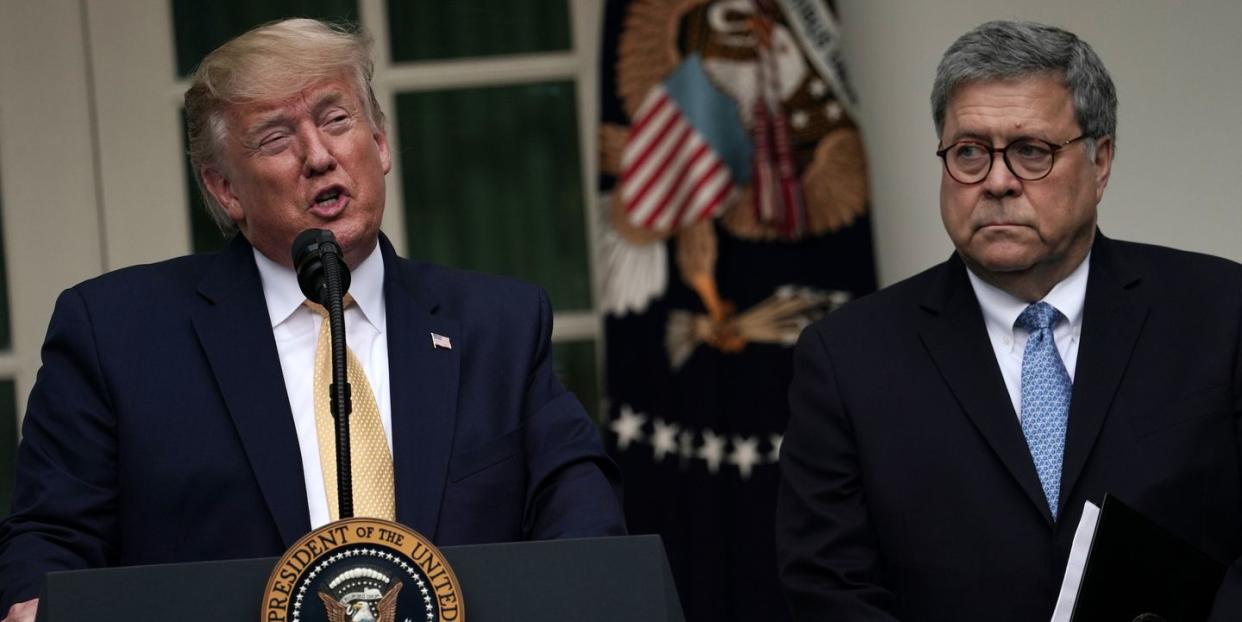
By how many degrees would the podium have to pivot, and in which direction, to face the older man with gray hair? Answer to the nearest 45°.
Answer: approximately 135° to its left

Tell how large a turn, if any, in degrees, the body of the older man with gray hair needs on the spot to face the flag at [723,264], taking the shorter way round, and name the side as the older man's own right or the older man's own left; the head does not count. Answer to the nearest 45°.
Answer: approximately 135° to the older man's own right

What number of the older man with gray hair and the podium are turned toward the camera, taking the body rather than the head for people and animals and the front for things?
2

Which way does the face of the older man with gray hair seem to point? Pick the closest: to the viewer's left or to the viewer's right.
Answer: to the viewer's left

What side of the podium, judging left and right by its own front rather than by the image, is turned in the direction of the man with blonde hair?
back

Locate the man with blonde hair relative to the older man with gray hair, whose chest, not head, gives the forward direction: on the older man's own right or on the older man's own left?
on the older man's own right

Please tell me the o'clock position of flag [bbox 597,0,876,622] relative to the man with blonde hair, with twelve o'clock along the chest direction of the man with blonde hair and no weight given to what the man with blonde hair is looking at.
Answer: The flag is roughly at 7 o'clock from the man with blonde hair.

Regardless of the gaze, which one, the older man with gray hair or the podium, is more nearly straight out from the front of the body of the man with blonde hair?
the podium

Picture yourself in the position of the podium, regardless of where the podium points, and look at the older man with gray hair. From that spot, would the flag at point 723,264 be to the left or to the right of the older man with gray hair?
left

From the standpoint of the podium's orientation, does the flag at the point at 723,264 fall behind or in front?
behind

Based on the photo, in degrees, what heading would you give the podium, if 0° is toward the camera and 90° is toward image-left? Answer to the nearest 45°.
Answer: approximately 0°
